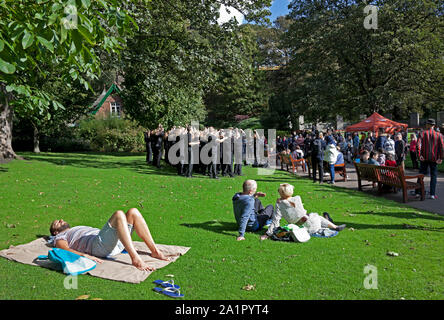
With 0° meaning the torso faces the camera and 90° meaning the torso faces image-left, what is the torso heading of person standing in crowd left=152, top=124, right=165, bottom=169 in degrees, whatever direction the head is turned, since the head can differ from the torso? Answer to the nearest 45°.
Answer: approximately 270°

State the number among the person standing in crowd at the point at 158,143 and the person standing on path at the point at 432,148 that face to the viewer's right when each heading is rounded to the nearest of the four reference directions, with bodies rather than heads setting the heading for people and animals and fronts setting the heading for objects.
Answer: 1

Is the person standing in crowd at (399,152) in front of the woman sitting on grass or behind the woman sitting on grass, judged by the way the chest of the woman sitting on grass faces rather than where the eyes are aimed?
in front

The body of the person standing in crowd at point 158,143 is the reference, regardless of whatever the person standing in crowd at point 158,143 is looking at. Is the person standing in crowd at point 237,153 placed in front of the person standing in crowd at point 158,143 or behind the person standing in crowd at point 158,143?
in front
